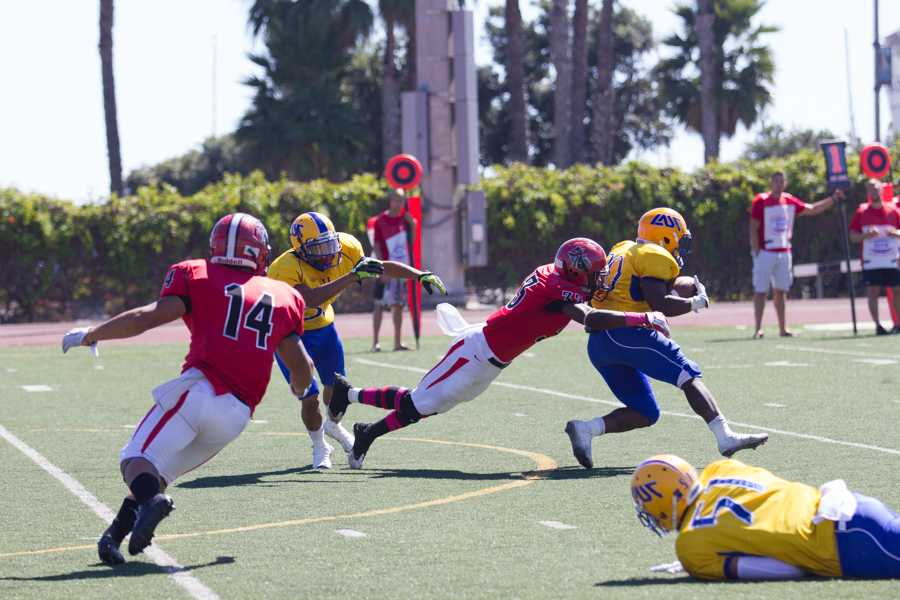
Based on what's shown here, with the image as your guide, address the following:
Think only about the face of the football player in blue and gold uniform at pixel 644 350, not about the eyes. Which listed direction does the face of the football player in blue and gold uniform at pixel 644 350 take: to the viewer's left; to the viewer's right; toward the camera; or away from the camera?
to the viewer's right

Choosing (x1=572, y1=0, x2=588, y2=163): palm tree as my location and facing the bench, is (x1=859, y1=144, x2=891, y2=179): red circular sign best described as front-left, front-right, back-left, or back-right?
front-right

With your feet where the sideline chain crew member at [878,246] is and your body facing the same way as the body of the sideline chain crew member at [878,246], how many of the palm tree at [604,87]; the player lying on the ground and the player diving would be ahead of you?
2

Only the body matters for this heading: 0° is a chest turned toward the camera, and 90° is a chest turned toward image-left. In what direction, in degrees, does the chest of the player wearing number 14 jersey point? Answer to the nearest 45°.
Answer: approximately 225°

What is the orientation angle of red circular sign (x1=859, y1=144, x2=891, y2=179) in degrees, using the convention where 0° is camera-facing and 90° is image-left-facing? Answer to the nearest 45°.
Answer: approximately 0°

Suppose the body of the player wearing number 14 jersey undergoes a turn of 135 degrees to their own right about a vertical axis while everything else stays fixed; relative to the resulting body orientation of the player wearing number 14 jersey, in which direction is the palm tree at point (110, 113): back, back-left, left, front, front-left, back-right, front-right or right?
back

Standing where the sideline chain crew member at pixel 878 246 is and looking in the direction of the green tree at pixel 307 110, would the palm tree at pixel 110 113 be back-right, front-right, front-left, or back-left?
front-left

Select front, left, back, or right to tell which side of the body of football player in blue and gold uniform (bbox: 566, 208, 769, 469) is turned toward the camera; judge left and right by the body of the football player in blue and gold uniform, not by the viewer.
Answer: right

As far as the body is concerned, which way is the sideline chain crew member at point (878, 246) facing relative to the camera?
toward the camera

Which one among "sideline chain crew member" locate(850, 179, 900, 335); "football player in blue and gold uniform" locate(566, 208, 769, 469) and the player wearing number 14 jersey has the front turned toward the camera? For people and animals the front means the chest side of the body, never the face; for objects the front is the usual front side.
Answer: the sideline chain crew member

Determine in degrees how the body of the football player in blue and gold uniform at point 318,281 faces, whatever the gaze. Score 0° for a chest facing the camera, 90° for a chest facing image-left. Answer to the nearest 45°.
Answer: approximately 315°

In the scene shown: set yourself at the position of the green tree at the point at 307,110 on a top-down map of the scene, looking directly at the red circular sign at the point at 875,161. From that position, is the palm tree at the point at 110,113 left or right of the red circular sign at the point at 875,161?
right

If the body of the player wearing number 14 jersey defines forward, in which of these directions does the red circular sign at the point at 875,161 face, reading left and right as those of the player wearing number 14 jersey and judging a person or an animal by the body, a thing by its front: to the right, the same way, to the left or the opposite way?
the opposite way

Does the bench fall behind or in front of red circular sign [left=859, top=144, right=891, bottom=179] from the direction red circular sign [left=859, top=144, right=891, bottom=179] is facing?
behind

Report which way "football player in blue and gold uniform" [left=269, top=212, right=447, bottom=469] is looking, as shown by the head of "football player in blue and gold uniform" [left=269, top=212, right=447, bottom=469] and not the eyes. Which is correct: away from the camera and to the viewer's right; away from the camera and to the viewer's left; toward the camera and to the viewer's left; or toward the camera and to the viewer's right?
toward the camera and to the viewer's right

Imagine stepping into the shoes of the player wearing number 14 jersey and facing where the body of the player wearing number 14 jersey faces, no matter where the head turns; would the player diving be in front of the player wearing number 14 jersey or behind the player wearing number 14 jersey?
in front

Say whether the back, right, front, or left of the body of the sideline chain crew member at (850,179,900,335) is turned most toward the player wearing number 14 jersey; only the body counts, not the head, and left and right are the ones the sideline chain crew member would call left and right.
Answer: front
